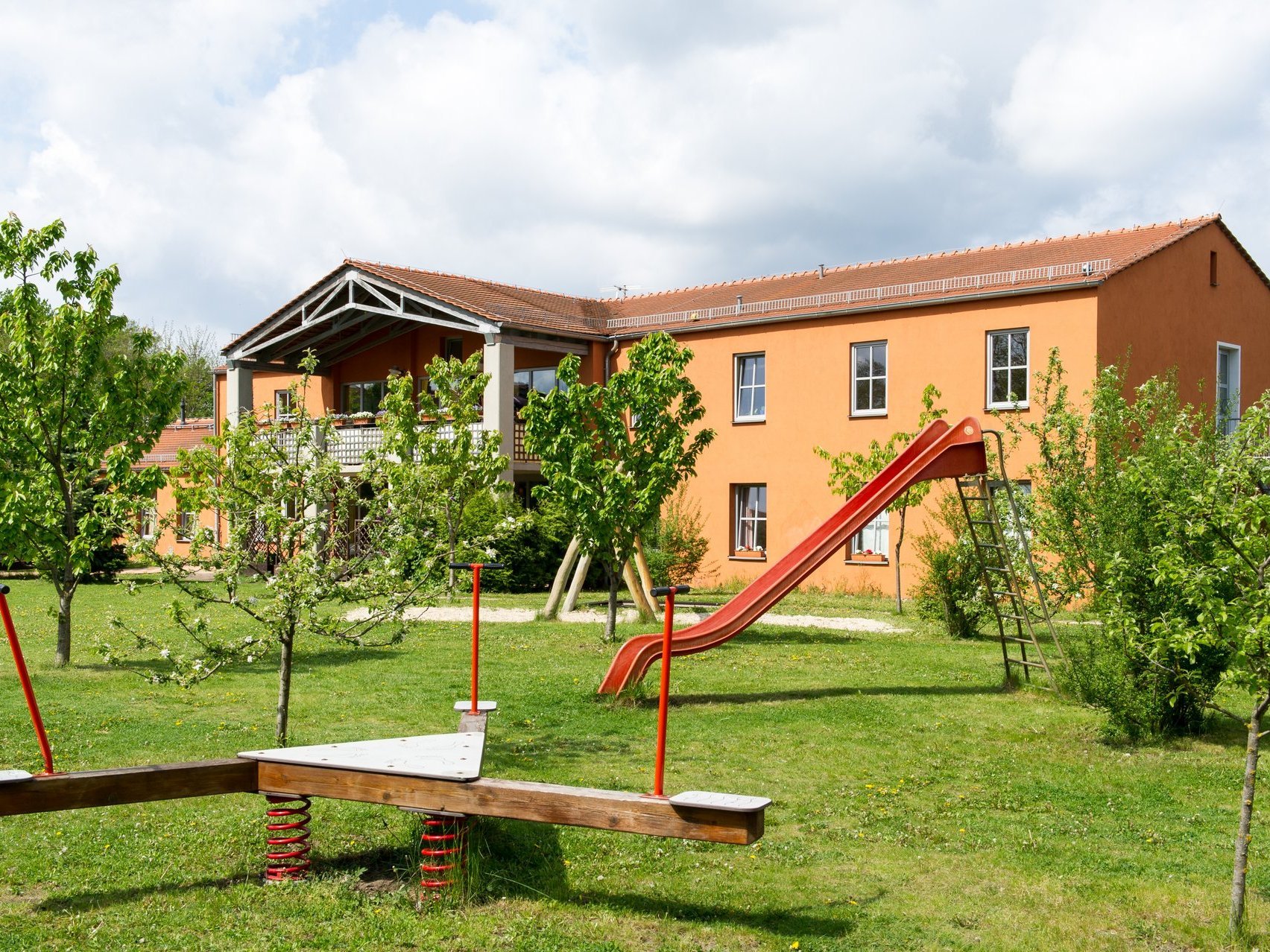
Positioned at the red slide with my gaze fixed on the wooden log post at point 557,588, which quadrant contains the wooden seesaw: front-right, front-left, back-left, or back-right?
back-left

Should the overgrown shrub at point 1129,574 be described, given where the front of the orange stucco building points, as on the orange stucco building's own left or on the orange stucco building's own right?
on the orange stucco building's own left

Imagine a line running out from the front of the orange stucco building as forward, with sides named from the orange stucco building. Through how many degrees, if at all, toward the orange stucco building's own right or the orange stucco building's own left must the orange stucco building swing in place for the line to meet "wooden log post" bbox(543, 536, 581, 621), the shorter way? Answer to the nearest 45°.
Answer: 0° — it already faces it

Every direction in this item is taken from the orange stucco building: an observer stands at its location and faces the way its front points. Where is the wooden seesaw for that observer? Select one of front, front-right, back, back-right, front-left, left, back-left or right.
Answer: front-left

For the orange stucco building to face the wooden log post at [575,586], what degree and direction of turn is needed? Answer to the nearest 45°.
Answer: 0° — it already faces it

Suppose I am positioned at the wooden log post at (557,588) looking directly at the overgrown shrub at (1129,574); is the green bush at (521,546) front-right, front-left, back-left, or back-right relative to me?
back-left

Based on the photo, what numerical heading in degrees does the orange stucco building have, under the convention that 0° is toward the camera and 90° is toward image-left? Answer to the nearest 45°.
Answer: approximately 45°

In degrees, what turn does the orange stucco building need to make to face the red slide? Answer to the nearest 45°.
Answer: approximately 45° to its left

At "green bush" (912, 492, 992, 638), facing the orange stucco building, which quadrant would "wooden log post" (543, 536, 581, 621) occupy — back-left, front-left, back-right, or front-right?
front-left
